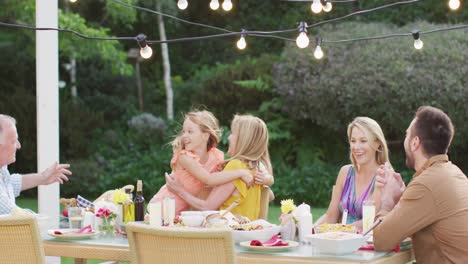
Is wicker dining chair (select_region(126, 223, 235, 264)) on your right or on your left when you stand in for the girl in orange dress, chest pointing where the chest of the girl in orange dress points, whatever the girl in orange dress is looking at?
on your right

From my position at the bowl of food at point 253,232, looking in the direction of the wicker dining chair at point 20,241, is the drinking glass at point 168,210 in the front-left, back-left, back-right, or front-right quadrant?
front-right

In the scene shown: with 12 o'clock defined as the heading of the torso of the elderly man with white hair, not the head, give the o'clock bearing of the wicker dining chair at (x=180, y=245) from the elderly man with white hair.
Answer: The wicker dining chair is roughly at 2 o'clock from the elderly man with white hair.

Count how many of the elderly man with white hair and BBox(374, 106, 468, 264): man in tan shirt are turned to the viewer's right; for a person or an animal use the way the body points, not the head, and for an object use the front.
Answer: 1

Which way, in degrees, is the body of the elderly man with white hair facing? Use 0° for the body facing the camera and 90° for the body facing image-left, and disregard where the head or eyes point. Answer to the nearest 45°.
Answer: approximately 270°

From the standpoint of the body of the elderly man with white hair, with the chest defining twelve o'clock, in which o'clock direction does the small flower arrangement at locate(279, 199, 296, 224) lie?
The small flower arrangement is roughly at 1 o'clock from the elderly man with white hair.

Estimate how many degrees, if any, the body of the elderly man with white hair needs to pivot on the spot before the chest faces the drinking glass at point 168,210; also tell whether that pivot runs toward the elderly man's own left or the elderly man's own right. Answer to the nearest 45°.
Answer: approximately 45° to the elderly man's own right

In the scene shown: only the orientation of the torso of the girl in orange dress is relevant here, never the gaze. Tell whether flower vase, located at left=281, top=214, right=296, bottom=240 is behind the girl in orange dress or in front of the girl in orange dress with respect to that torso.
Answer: in front

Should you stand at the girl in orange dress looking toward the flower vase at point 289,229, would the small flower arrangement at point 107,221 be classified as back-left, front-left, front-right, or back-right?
front-right

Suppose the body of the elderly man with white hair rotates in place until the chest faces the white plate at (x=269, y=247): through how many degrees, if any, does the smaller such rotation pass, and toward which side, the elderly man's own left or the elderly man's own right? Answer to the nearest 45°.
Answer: approximately 45° to the elderly man's own right

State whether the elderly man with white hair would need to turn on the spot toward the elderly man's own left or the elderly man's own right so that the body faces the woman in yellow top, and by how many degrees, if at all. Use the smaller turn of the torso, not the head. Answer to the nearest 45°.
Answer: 0° — they already face them

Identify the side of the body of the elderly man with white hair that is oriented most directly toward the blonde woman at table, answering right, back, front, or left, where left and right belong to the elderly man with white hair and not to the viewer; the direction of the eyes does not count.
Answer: front

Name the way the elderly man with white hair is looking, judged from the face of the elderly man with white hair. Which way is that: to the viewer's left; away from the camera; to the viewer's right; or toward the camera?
to the viewer's right

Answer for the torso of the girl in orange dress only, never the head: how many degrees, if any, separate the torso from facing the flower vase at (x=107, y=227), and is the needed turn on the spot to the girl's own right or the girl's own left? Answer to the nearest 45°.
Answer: approximately 90° to the girl's own right

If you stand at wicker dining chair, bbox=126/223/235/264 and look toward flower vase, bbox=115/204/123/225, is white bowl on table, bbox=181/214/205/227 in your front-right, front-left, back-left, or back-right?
front-right

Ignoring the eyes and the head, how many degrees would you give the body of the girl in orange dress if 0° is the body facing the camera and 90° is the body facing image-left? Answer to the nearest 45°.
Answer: approximately 315°

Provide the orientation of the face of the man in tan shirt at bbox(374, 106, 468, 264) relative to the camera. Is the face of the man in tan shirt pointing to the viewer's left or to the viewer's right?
to the viewer's left
